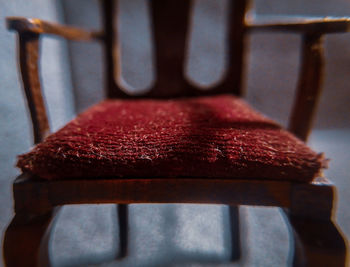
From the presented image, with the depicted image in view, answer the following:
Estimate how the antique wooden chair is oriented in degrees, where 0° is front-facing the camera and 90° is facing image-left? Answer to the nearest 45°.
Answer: approximately 0°
